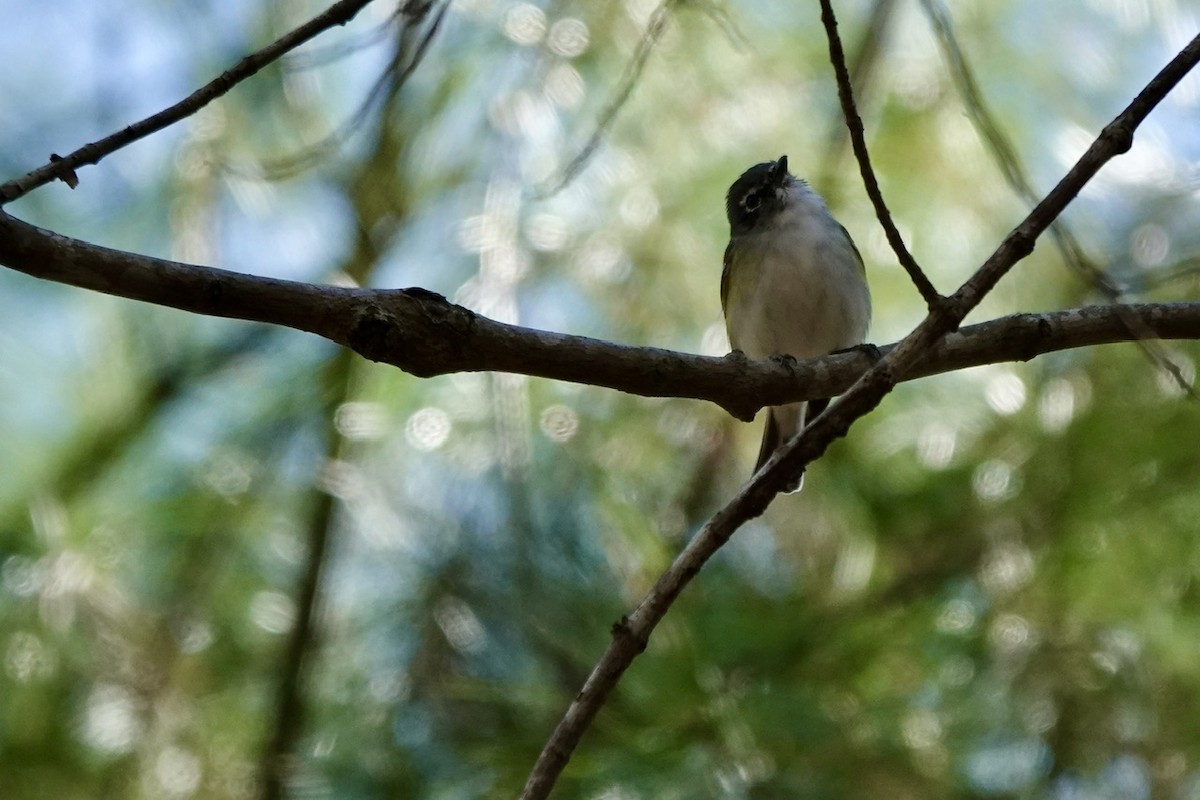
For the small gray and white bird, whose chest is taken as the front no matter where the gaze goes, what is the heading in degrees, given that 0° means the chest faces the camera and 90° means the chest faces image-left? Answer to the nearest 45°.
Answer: approximately 0°
